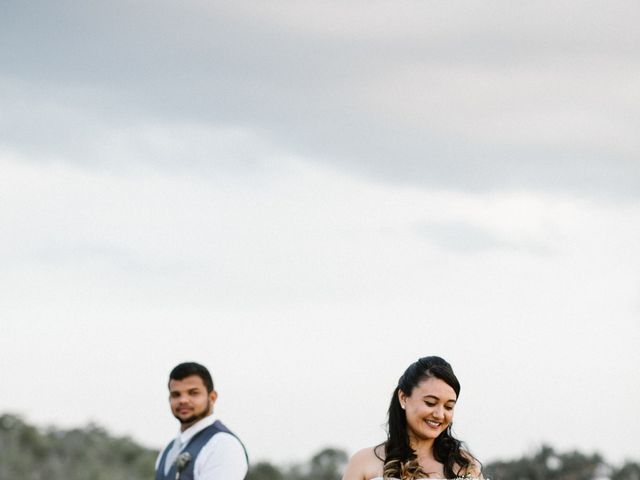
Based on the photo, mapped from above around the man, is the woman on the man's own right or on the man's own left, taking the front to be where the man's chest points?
on the man's own left
